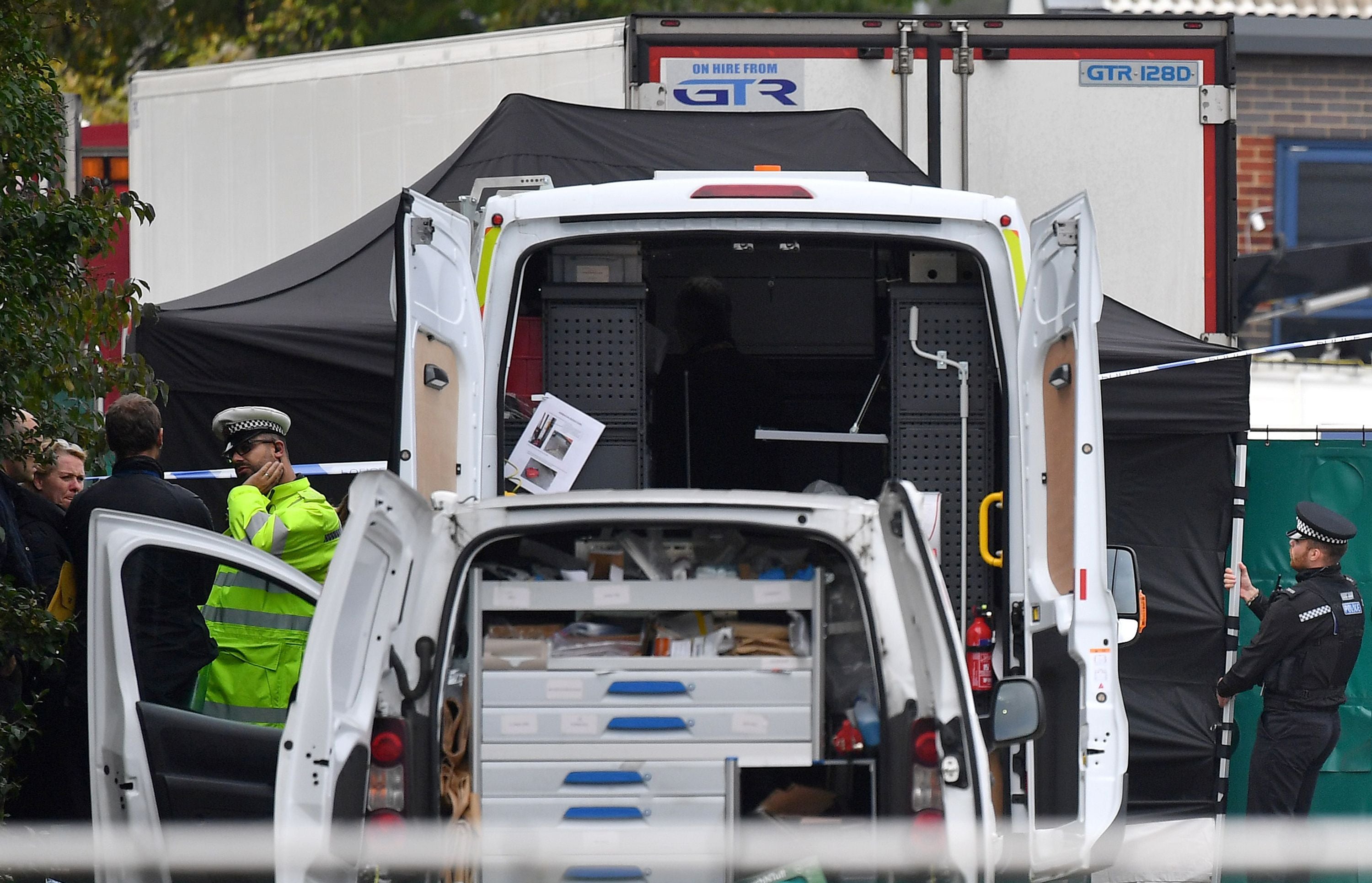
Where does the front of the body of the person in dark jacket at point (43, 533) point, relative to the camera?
to the viewer's right

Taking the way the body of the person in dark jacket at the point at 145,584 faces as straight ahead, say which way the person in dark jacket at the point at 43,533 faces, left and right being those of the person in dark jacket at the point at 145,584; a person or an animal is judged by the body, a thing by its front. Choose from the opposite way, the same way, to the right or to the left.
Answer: to the right

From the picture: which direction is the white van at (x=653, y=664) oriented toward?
away from the camera

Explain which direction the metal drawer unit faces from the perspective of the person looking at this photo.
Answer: facing the viewer

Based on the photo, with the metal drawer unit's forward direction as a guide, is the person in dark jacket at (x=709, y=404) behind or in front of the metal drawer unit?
behind

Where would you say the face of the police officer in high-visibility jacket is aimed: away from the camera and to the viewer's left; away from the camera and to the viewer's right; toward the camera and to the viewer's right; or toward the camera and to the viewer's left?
toward the camera and to the viewer's left

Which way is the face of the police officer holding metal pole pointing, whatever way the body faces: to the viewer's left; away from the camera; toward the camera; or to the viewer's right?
to the viewer's left

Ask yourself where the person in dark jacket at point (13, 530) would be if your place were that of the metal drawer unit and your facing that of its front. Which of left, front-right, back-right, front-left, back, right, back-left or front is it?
back-right

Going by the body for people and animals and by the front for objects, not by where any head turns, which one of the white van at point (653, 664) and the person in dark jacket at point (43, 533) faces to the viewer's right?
the person in dark jacket
